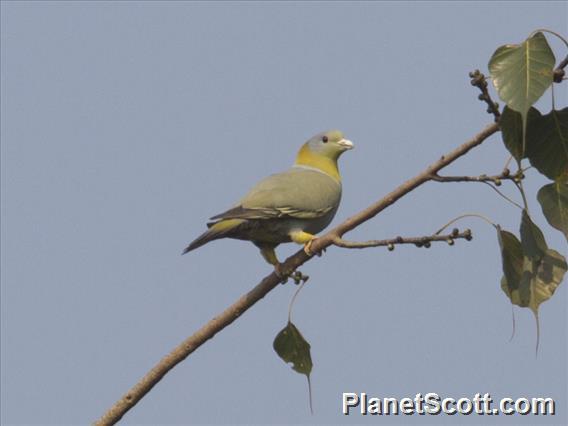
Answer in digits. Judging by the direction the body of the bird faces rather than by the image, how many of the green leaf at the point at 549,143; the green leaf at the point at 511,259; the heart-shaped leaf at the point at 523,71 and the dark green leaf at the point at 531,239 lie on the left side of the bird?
0

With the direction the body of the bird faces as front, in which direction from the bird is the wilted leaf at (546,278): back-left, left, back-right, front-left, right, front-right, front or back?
front-right

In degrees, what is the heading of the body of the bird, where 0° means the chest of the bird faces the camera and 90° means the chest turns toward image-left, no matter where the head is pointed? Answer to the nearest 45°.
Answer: approximately 270°

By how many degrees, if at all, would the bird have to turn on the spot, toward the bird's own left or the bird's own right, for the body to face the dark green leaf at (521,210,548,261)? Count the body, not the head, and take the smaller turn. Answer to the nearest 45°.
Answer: approximately 45° to the bird's own right

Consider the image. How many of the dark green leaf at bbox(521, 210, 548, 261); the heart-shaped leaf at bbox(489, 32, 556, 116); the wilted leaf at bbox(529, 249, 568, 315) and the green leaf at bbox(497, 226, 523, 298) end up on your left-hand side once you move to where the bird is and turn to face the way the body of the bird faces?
0

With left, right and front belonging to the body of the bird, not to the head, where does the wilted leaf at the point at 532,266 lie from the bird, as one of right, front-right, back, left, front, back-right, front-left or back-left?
front-right

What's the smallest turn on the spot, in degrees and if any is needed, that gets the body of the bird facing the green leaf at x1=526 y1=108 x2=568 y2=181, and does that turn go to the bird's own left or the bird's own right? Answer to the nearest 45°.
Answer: approximately 45° to the bird's own right

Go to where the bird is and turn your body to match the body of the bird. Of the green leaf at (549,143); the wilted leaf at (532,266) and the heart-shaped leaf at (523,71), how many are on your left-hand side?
0

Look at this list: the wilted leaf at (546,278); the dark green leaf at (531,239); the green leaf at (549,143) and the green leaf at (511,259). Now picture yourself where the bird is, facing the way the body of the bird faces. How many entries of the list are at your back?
0
